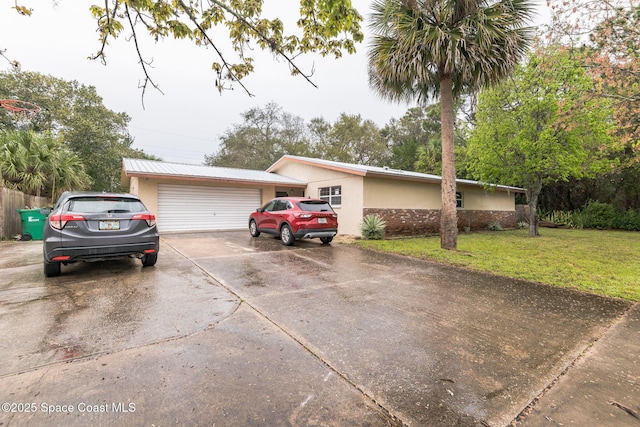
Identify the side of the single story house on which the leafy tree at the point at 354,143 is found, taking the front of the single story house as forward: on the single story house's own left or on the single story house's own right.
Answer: on the single story house's own left

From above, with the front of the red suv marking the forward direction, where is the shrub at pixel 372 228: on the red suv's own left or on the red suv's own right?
on the red suv's own right

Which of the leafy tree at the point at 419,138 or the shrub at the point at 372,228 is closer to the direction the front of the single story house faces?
the shrub

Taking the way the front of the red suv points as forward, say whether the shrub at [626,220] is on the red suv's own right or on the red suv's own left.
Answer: on the red suv's own right

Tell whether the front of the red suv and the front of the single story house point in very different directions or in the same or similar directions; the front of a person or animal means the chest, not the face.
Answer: very different directions

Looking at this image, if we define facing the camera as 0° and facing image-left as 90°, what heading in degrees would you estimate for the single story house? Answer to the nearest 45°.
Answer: approximately 315°

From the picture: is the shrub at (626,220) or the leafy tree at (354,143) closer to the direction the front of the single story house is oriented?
the shrub

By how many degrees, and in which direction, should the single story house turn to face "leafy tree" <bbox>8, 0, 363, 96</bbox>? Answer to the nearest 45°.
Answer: approximately 45° to its right

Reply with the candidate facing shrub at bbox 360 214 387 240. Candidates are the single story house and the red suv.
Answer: the single story house

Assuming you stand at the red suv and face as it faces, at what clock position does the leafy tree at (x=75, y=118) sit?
The leafy tree is roughly at 12 o'clock from the red suv.

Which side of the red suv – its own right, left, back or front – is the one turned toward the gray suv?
left

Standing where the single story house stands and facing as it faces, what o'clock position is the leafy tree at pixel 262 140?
The leafy tree is roughly at 7 o'clock from the single story house.

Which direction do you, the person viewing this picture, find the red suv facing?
facing away from the viewer and to the left of the viewer
